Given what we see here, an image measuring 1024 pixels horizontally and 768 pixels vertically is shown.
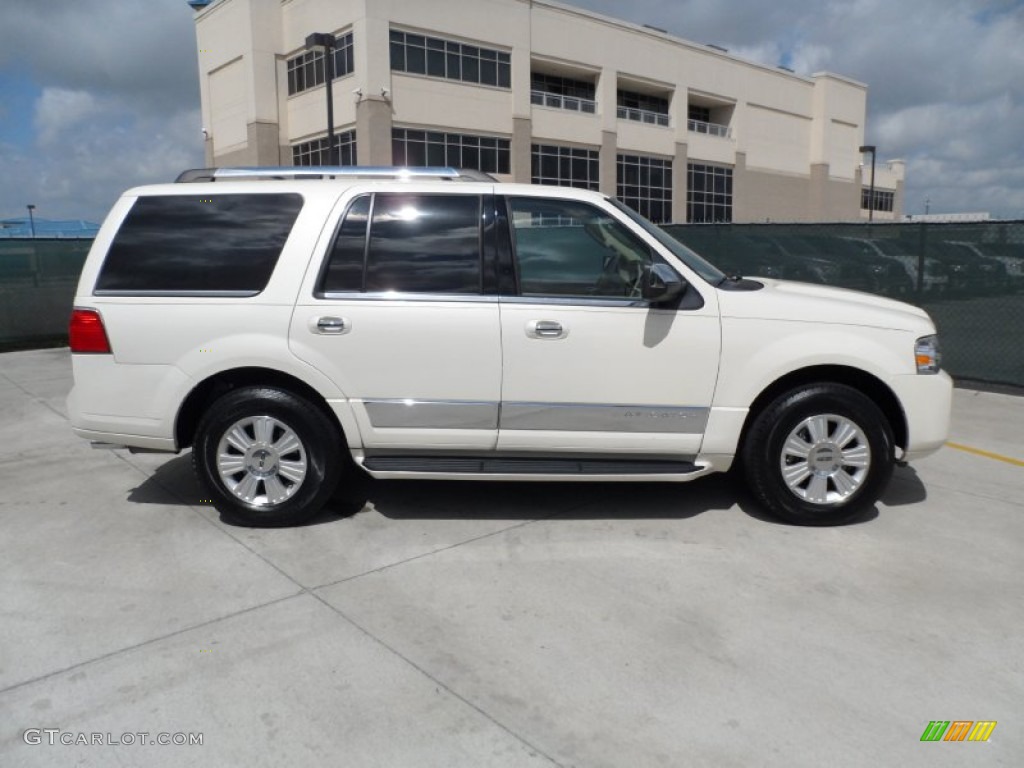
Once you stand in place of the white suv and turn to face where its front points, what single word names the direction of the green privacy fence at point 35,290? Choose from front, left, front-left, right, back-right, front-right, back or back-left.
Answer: back-left

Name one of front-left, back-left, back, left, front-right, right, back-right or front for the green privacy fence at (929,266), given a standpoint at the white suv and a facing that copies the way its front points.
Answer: front-left

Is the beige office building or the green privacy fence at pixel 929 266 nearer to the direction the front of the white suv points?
the green privacy fence

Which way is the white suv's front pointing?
to the viewer's right

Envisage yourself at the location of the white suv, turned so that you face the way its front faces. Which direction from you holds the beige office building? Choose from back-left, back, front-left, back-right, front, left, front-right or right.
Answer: left
